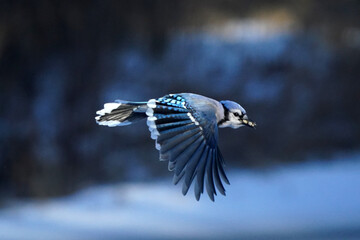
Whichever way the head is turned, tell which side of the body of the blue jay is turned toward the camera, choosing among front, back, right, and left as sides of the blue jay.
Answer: right
